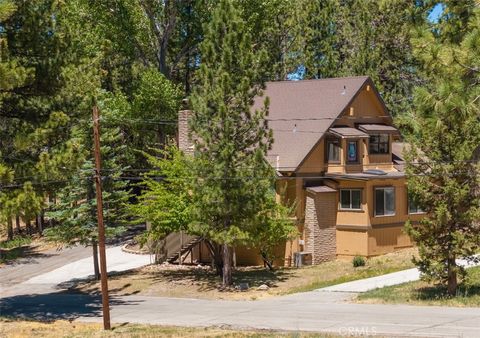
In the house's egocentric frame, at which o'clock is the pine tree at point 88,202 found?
The pine tree is roughly at 4 o'clock from the house.

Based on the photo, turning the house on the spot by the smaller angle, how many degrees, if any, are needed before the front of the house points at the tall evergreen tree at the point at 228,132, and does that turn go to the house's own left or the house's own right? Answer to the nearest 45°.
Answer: approximately 90° to the house's own right

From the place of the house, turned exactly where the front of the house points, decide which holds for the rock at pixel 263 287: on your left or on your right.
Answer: on your right

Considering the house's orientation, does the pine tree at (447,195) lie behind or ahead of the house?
ahead

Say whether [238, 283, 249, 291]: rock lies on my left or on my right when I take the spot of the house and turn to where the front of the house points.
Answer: on my right

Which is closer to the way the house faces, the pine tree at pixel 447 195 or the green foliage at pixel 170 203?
the pine tree

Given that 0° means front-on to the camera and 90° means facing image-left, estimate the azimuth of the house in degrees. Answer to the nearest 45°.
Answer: approximately 315°

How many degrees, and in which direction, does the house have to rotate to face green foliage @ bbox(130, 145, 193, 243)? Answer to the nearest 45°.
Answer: approximately 90° to its right

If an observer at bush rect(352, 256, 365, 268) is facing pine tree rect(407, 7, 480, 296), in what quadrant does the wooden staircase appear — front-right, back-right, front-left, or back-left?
back-right
